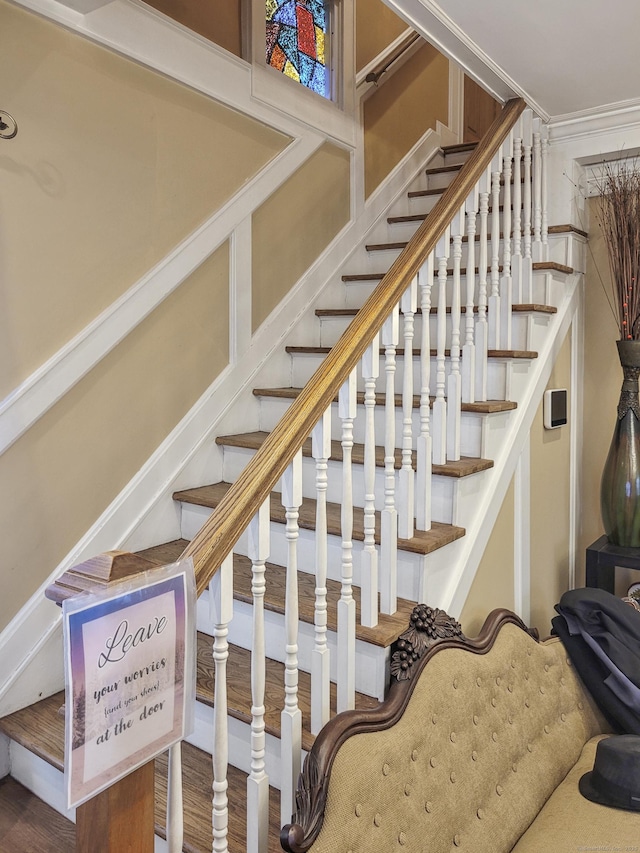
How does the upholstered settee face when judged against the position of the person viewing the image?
facing the viewer and to the right of the viewer

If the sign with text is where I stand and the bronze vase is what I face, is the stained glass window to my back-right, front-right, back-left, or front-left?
front-left

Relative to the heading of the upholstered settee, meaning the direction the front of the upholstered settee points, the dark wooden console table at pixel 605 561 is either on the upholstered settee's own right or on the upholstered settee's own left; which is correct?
on the upholstered settee's own left

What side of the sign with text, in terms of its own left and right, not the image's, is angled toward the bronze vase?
left

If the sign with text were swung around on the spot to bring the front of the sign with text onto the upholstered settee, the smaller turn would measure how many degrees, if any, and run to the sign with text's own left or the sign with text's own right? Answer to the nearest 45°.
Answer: approximately 90° to the sign with text's own left

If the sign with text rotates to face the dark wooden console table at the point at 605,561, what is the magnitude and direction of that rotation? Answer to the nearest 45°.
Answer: approximately 90° to its left

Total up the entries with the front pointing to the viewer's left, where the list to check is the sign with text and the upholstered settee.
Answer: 0
